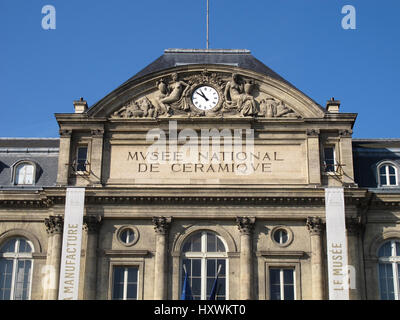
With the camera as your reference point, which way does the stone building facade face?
facing the viewer

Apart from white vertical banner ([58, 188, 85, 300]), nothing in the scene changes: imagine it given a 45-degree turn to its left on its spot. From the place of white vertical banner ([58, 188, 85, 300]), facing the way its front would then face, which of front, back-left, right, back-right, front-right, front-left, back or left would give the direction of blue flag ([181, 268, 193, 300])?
front-left

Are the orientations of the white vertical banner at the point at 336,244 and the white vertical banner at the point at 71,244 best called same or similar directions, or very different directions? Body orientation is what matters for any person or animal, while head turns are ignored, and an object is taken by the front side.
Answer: same or similar directions

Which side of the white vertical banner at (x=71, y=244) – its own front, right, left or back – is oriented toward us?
front

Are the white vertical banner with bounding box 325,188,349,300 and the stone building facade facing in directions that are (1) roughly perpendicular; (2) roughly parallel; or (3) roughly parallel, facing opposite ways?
roughly parallel

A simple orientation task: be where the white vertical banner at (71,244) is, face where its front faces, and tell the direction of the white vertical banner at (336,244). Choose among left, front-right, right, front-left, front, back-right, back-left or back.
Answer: left

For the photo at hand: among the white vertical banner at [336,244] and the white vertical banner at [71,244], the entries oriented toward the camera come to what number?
2

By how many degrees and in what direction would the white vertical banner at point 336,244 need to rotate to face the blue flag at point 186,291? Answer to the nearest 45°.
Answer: approximately 90° to its right

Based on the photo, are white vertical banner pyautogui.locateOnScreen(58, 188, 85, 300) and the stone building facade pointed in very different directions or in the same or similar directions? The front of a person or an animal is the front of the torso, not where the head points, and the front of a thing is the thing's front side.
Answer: same or similar directions
